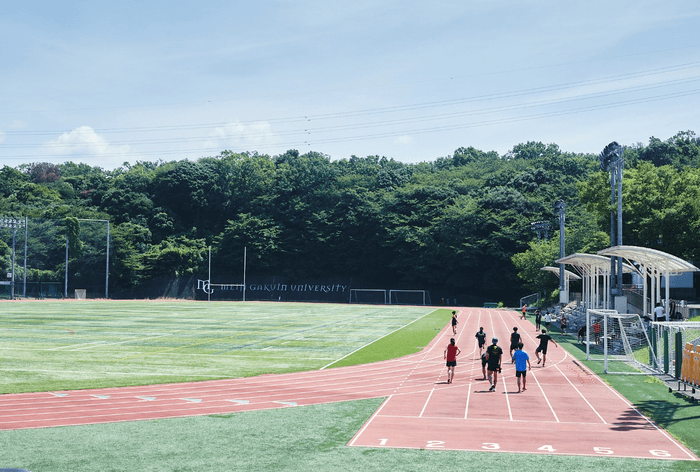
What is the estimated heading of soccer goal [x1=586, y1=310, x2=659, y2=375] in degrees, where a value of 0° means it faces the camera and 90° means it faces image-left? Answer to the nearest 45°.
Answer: approximately 90°

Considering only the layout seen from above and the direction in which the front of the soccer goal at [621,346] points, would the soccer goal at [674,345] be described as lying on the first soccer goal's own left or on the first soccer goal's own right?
on the first soccer goal's own left
